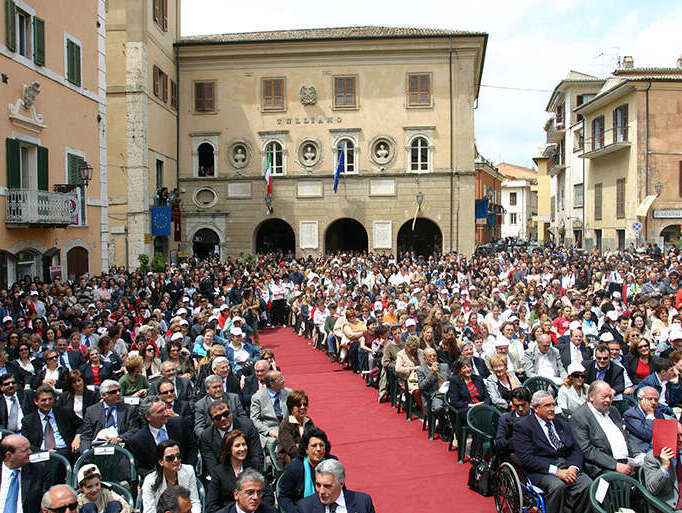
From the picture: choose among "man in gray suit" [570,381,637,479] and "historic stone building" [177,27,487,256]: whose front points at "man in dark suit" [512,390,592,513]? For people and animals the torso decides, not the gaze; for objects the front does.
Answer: the historic stone building

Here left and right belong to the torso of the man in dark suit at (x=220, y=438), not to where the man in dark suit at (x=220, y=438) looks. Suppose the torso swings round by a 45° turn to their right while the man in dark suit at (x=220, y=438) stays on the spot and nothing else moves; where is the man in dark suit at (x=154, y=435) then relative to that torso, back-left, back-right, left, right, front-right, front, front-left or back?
right

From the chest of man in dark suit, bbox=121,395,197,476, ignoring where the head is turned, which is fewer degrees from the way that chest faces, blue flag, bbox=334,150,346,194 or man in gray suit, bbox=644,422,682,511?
the man in gray suit

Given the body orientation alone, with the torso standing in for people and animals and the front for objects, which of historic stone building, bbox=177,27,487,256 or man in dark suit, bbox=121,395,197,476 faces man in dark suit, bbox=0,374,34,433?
the historic stone building

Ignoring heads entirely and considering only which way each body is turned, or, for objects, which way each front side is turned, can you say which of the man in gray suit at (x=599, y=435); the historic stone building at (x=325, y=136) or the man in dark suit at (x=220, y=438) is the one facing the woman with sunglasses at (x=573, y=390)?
the historic stone building

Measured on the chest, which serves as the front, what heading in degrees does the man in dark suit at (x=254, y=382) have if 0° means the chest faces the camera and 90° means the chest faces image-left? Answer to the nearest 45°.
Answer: approximately 315°
